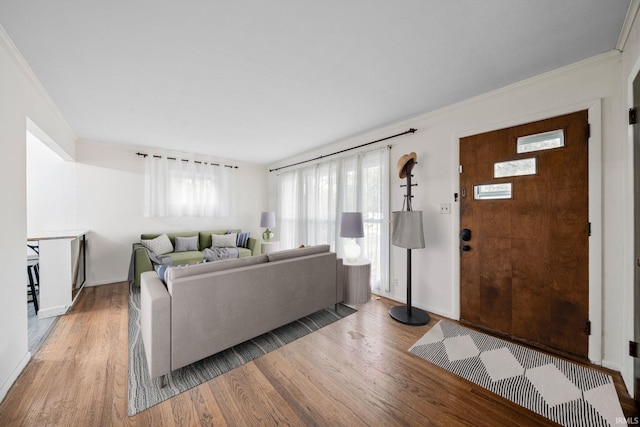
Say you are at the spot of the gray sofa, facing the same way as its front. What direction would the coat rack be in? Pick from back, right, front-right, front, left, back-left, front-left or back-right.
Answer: back-right

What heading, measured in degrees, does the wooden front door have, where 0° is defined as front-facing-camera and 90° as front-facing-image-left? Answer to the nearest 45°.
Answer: approximately 45°

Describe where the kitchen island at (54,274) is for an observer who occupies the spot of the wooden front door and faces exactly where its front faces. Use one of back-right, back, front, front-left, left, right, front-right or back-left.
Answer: front

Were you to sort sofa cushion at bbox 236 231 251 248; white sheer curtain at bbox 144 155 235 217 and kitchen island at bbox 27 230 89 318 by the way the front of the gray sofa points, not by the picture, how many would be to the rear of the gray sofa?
0

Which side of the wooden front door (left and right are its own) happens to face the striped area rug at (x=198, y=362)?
front

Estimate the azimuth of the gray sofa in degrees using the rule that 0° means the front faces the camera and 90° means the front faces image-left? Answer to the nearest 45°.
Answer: approximately 135°

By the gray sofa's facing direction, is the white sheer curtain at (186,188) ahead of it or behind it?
ahead

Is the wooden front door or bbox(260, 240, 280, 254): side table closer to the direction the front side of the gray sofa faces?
the side table

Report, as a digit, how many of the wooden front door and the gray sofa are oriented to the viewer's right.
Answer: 0

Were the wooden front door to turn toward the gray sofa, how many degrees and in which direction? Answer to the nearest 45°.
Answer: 0° — it already faces it
